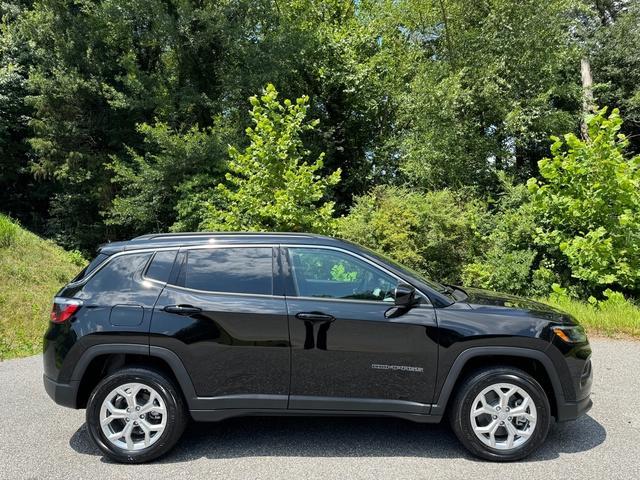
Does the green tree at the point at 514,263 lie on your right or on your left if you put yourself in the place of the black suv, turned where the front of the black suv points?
on your left

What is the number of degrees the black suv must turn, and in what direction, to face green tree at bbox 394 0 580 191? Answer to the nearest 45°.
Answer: approximately 45° to its left

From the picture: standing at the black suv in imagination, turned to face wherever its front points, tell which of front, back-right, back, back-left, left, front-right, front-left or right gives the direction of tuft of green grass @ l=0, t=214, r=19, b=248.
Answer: back-left

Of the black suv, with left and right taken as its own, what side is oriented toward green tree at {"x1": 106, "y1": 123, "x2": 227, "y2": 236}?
left

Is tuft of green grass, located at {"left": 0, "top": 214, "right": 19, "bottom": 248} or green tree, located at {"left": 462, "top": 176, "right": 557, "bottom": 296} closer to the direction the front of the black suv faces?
the green tree

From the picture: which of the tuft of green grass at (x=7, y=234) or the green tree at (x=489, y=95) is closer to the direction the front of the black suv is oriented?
the green tree

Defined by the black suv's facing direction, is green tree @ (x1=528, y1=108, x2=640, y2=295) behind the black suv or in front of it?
in front

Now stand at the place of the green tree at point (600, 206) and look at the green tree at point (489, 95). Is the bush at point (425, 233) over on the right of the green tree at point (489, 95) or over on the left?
left

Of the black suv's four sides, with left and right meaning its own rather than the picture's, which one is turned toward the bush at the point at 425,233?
left

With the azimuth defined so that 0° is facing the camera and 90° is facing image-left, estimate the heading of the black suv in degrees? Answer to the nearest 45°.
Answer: approximately 270°

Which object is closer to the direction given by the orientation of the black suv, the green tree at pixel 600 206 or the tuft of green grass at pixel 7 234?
the green tree
